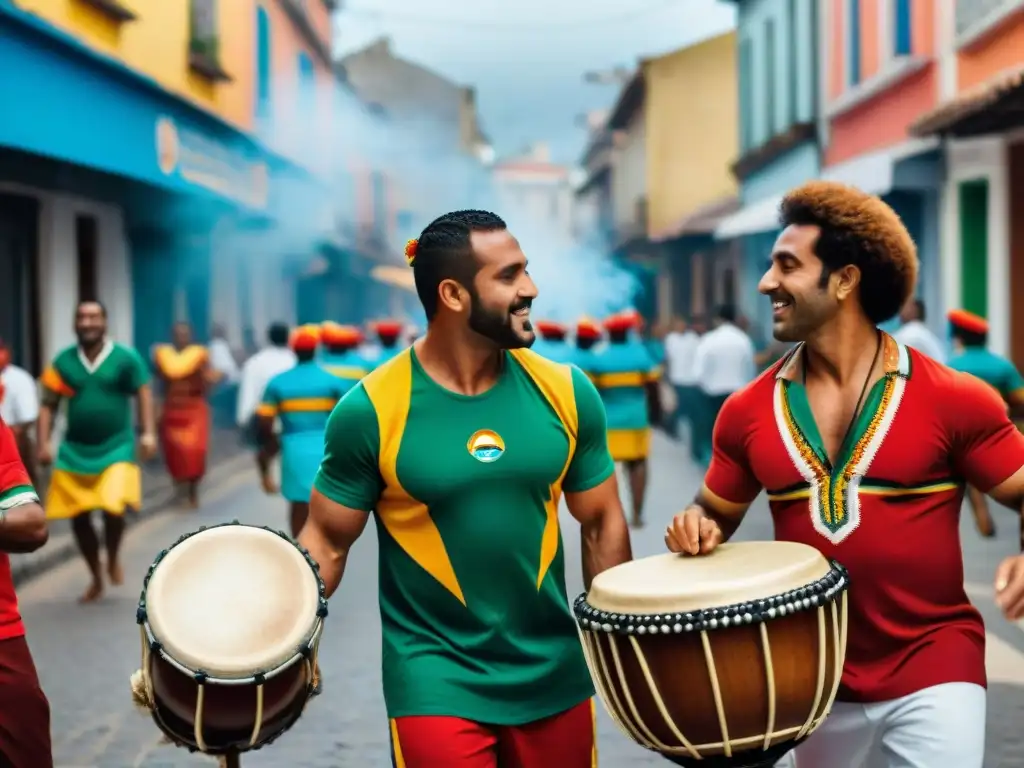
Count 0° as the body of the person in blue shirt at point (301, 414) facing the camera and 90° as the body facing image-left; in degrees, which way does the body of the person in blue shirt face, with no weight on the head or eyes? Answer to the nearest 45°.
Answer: approximately 180°

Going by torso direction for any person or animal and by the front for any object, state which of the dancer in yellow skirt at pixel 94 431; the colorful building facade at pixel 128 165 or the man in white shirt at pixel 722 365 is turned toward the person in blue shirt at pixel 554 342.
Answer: the colorful building facade

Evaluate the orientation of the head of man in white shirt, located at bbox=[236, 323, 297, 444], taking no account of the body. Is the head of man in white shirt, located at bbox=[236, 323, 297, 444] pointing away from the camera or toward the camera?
away from the camera

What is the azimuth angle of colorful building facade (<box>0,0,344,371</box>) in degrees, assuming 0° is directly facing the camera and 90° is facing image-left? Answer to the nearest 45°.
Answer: approximately 315°

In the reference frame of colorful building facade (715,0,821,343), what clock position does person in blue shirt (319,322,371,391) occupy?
The person in blue shirt is roughly at 11 o'clock from the colorful building facade.

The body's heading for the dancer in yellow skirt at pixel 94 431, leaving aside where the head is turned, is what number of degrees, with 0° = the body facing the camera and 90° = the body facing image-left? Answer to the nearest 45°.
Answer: approximately 0°
